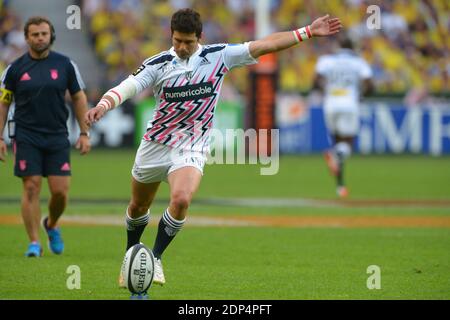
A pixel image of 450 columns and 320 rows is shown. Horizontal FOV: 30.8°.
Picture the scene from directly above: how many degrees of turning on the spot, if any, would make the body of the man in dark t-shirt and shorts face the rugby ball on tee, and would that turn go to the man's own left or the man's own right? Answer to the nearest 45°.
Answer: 0° — they already face it

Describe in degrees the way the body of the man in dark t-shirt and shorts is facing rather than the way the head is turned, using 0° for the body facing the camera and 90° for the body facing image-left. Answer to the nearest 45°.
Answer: approximately 0°

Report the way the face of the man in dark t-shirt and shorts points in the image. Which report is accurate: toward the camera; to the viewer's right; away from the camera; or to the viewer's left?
toward the camera
